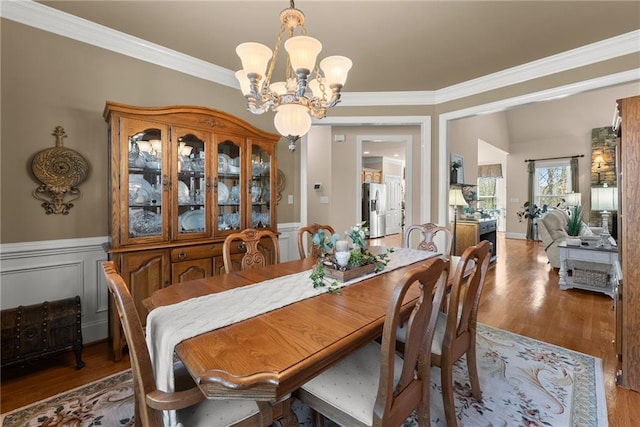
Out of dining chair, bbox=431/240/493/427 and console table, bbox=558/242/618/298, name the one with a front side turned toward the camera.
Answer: the console table

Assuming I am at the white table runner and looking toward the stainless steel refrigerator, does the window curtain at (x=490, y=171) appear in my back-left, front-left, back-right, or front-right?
front-right

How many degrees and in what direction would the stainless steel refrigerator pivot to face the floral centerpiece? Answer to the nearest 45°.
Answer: approximately 45° to its right

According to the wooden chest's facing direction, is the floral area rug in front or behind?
in front

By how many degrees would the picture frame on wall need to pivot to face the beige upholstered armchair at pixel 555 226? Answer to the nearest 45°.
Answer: approximately 45° to its left

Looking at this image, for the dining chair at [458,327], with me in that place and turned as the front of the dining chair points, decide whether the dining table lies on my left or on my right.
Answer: on my left

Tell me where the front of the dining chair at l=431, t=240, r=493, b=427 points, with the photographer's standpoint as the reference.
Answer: facing away from the viewer and to the left of the viewer

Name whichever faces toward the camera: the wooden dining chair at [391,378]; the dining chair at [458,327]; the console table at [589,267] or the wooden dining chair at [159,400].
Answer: the console table

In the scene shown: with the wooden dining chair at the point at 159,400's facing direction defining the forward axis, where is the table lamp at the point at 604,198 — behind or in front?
in front

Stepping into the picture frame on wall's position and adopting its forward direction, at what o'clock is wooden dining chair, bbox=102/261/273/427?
The wooden dining chair is roughly at 2 o'clock from the picture frame on wall.

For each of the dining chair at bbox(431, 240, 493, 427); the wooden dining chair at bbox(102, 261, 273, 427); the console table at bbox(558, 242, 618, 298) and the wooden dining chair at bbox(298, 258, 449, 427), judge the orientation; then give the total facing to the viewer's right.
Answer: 1

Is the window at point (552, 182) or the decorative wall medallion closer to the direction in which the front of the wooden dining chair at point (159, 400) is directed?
the window

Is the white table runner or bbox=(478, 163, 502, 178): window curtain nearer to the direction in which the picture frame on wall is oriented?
the white table runner

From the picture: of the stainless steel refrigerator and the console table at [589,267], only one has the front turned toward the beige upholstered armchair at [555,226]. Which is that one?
the stainless steel refrigerator

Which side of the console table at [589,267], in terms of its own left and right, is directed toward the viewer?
front

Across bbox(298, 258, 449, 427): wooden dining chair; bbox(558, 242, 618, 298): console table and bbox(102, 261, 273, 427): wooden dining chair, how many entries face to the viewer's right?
1

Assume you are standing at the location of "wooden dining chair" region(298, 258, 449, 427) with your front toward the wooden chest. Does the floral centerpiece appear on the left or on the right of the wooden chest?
right

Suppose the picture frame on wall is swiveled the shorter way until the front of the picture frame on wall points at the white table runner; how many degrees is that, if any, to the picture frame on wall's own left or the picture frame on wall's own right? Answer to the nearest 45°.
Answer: approximately 45° to the picture frame on wall's own right

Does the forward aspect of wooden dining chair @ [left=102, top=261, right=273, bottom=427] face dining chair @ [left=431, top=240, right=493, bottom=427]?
yes
